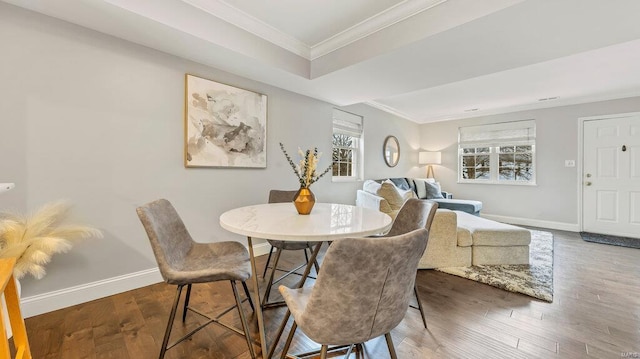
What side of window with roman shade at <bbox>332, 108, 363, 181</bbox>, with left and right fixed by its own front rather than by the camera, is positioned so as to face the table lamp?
left

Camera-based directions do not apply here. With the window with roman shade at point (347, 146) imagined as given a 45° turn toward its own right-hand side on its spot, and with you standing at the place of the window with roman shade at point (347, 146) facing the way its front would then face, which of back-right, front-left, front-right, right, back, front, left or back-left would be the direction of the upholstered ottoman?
front-left

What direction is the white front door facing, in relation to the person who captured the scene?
facing the viewer

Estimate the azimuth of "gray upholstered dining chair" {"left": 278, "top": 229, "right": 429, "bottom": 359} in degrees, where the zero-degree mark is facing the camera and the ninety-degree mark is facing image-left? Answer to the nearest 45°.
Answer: approximately 135°

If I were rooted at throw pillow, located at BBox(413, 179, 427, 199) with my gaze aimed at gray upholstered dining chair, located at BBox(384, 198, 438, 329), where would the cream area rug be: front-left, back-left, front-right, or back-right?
front-left

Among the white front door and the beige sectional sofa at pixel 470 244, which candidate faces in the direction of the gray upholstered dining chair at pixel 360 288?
the white front door

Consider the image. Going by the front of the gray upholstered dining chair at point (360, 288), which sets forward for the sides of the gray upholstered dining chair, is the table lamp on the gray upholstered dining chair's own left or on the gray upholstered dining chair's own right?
on the gray upholstered dining chair's own right

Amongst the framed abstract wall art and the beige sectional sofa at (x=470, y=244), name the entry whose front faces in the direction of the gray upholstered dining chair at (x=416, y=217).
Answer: the framed abstract wall art

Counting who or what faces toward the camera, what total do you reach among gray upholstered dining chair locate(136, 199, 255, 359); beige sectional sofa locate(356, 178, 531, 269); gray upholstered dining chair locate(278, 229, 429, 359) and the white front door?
1

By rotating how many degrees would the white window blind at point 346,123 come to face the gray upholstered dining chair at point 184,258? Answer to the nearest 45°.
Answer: approximately 45° to its right

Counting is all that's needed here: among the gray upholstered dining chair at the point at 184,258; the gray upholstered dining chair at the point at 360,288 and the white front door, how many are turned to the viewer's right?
1

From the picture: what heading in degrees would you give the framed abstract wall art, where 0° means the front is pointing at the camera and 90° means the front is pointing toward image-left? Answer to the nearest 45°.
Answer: approximately 315°

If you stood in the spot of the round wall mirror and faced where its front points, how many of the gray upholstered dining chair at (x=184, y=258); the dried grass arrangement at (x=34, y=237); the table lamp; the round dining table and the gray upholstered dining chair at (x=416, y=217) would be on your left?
1

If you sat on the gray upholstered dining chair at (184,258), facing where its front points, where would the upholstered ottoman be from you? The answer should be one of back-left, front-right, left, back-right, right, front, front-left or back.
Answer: front

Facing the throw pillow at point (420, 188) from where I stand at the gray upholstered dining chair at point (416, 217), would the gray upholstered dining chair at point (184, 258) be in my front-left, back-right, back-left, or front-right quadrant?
back-left

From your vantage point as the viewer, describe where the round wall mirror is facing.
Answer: facing the viewer and to the right of the viewer

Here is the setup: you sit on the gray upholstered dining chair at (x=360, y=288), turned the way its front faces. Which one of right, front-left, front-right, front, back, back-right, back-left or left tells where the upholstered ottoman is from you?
right
